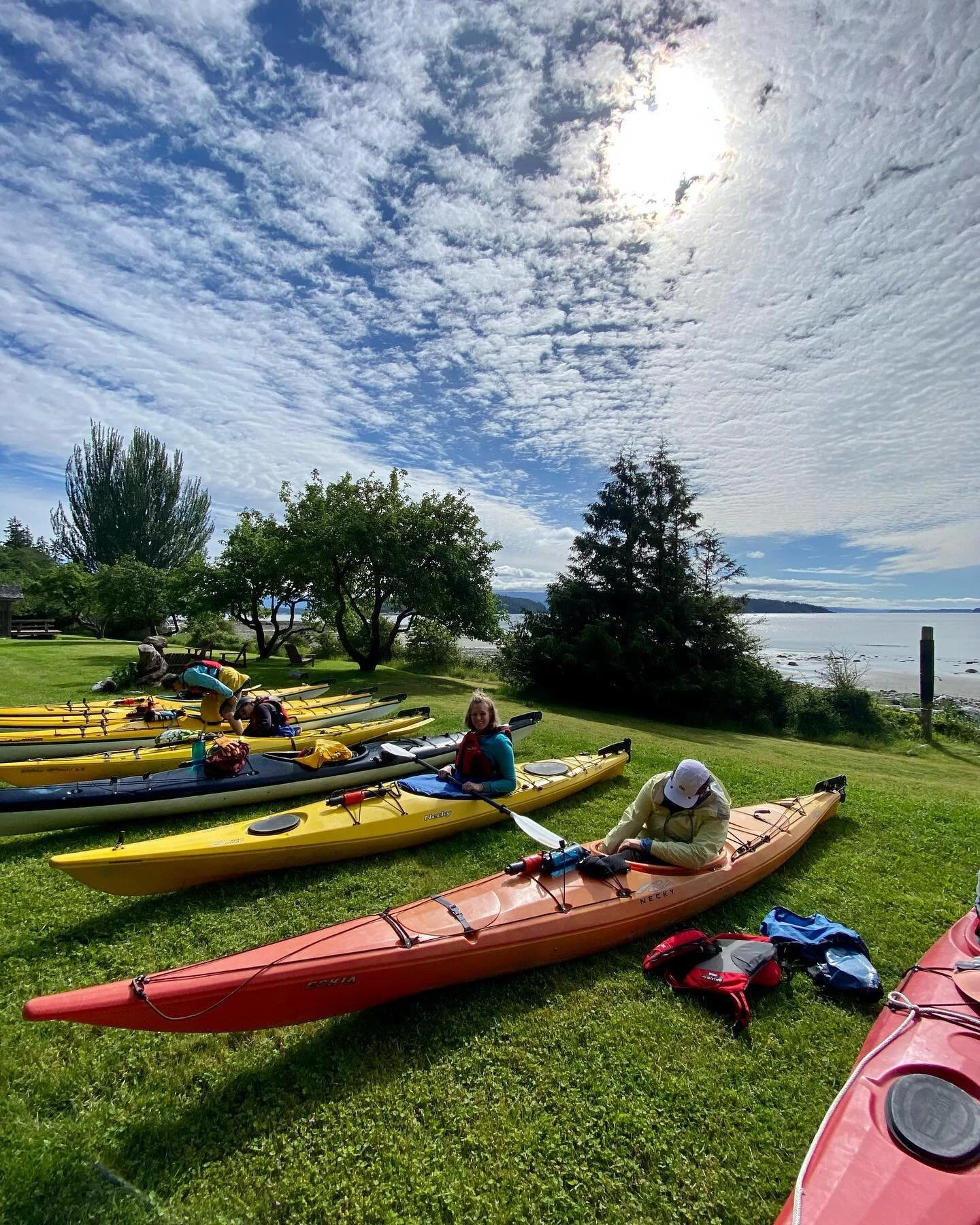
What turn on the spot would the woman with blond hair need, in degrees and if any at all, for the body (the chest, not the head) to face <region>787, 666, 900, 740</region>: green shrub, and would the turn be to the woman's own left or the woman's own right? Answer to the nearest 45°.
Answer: approximately 180°

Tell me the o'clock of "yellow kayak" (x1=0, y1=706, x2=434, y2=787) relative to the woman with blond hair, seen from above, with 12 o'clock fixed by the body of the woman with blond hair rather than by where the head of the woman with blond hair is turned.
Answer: The yellow kayak is roughly at 2 o'clock from the woman with blond hair.

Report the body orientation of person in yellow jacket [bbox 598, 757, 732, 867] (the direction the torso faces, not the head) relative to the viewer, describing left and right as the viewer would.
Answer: facing the viewer and to the left of the viewer

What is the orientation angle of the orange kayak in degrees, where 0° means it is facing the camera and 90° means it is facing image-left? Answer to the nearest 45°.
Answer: approximately 45°

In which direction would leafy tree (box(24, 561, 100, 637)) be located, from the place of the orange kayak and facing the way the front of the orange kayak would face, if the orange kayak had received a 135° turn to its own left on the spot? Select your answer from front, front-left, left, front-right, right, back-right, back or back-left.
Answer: back-left

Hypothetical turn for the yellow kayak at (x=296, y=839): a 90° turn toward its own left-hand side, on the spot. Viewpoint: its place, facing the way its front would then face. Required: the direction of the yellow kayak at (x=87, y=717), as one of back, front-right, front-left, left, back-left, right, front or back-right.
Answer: back

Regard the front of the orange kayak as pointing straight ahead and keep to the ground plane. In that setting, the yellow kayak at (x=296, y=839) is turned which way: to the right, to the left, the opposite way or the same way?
the same way

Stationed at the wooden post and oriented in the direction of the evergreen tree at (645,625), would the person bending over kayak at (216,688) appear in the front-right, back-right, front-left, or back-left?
front-left

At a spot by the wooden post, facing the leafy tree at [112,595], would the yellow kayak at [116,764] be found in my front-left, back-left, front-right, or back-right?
front-left

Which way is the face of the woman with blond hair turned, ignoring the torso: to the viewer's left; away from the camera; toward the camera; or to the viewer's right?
toward the camera

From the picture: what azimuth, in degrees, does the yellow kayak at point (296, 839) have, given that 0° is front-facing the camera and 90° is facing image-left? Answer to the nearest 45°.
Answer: approximately 45°

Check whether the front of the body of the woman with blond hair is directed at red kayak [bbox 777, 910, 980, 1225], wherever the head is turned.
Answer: no

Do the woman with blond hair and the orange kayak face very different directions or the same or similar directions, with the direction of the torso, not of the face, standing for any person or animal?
same or similar directions

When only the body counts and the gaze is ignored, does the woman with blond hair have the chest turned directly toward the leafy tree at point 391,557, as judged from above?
no

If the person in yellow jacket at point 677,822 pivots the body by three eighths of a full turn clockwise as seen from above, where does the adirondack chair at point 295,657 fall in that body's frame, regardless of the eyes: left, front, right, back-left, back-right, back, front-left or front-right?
front-left

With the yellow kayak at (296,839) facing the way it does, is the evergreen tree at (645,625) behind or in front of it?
behind

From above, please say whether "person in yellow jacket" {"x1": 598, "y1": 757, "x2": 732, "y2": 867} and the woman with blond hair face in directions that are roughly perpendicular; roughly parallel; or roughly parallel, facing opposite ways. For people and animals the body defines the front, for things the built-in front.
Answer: roughly parallel

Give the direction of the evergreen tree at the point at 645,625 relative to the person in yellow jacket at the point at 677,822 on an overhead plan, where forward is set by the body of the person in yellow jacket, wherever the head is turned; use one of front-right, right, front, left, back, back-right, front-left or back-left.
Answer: back-right

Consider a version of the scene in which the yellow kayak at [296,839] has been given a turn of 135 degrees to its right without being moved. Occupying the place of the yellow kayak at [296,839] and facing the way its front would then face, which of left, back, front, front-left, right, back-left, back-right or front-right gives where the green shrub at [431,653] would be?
front
